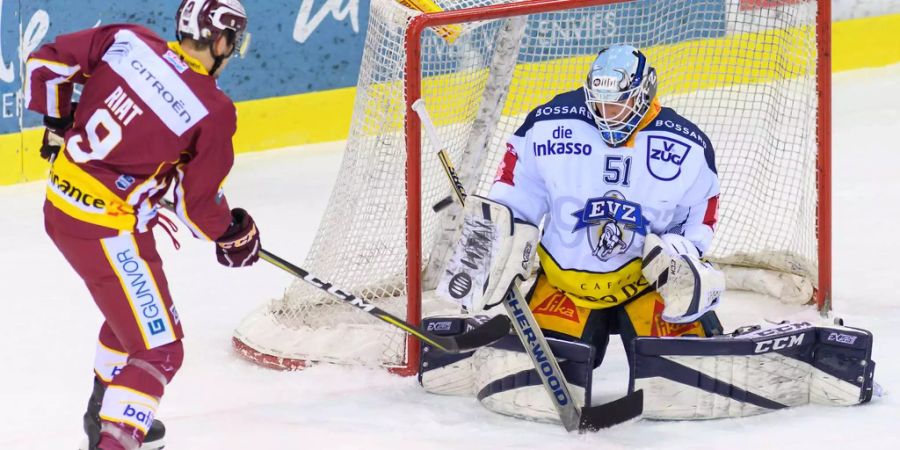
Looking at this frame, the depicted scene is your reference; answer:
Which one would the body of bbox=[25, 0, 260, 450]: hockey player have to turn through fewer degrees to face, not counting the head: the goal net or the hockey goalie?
the goal net

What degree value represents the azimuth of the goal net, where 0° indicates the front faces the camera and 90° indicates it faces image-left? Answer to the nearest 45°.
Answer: approximately 315°

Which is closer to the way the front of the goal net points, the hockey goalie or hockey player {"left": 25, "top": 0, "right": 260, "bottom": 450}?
the hockey goalie

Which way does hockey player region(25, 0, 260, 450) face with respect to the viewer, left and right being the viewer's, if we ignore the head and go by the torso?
facing away from the viewer and to the right of the viewer

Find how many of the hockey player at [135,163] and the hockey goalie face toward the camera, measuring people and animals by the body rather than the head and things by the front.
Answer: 1

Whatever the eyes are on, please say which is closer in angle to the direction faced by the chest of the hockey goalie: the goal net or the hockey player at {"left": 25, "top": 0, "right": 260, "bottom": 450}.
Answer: the hockey player

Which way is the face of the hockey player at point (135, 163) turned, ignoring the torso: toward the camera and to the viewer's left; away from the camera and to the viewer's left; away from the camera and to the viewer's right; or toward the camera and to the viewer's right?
away from the camera and to the viewer's right

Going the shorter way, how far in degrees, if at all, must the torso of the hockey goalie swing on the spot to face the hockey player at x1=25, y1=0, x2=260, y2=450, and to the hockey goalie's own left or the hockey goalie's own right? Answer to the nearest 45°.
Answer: approximately 45° to the hockey goalie's own right

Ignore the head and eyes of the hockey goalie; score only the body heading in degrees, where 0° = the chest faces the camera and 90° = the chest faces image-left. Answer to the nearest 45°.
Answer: approximately 0°

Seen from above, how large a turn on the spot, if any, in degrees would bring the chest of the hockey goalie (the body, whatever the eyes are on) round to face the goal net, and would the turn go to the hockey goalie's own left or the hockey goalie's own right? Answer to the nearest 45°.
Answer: approximately 135° to the hockey goalie's own right

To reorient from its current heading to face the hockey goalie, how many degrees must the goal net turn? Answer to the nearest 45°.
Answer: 0° — it already faces them

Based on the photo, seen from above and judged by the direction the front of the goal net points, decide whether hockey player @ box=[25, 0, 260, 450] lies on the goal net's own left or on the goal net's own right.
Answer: on the goal net's own right

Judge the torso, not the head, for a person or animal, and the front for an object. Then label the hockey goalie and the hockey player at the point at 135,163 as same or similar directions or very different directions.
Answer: very different directions
